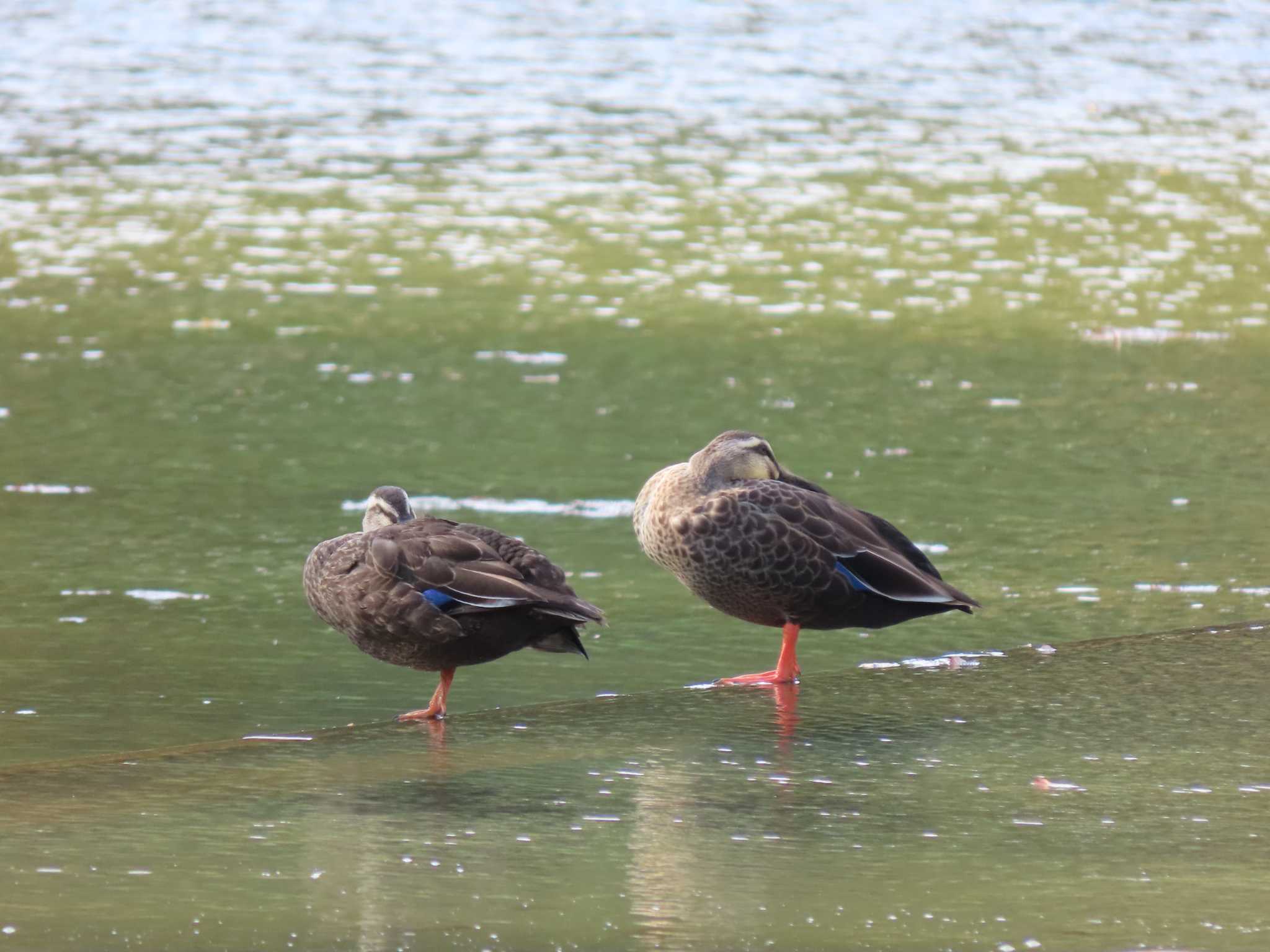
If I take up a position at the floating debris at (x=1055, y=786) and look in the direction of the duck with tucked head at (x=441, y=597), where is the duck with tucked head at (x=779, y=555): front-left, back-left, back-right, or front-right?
front-right

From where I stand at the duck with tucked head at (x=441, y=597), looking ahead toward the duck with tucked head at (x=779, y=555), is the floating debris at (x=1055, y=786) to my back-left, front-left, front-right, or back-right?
front-right

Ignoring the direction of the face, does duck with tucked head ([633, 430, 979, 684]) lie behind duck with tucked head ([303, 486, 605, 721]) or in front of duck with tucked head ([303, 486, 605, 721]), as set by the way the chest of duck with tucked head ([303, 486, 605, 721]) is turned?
behind

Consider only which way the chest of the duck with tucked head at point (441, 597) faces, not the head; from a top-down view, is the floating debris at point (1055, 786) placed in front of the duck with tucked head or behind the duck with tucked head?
behind

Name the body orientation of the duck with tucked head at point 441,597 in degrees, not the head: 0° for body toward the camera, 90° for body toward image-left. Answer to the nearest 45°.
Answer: approximately 90°

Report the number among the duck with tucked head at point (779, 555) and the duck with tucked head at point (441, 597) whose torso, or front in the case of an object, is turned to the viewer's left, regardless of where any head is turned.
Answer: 2

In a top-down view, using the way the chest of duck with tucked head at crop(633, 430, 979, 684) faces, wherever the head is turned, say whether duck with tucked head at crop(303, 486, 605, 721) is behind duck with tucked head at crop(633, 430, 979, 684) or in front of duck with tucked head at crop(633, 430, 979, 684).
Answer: in front

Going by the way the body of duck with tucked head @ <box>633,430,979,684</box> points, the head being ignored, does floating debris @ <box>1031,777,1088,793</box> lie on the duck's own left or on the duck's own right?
on the duck's own left

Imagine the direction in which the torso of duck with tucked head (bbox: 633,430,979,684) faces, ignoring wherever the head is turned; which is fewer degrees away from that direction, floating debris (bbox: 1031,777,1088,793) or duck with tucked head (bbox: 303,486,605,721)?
the duck with tucked head

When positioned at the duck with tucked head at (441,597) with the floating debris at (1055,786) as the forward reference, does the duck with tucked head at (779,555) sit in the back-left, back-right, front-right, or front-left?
front-left

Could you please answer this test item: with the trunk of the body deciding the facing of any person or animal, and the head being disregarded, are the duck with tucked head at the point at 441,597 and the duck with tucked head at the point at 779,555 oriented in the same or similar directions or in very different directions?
same or similar directions

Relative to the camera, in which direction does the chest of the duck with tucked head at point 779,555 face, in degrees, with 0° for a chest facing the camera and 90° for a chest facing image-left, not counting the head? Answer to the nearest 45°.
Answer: approximately 90°
